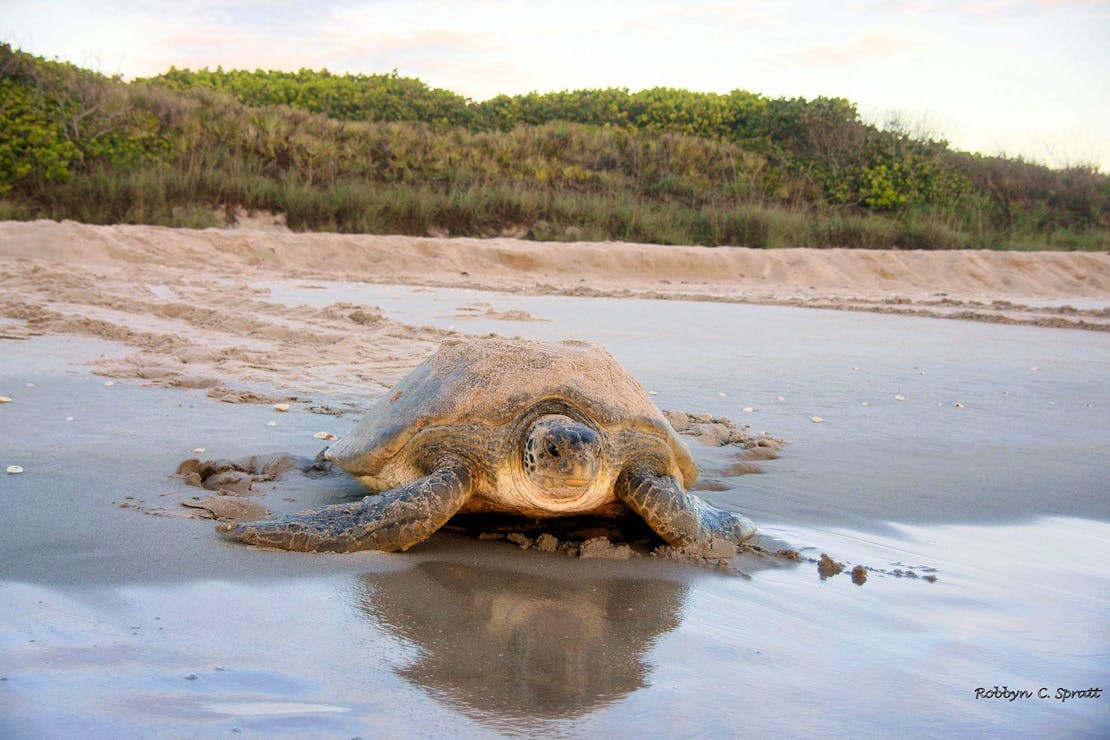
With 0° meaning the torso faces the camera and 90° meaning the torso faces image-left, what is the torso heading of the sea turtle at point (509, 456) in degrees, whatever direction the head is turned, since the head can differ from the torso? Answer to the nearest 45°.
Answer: approximately 0°
